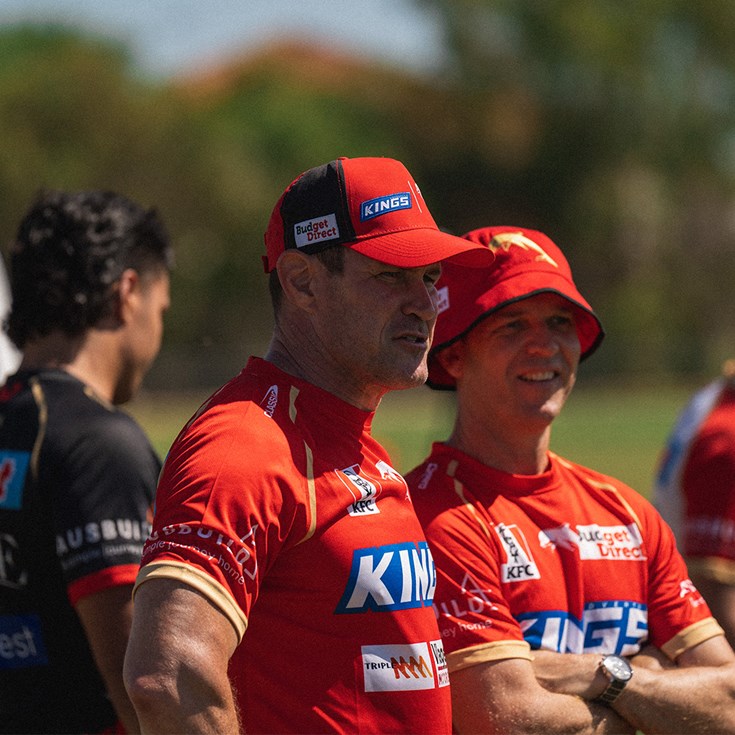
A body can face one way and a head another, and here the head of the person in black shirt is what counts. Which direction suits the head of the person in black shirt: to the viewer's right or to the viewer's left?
to the viewer's right

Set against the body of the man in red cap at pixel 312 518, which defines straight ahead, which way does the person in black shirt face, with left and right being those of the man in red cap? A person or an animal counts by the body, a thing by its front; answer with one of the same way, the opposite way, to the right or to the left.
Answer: to the left

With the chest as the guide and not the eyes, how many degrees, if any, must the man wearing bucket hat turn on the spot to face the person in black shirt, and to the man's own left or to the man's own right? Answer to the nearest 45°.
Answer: approximately 135° to the man's own right

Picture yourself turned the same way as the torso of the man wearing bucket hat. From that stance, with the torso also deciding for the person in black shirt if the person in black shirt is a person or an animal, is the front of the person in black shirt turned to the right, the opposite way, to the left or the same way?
to the left

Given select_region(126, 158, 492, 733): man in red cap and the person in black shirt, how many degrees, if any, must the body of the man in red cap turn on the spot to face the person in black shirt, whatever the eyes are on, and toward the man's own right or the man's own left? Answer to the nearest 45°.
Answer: approximately 180°

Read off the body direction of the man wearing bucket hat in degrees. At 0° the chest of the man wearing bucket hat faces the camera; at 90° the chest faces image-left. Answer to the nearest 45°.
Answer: approximately 315°

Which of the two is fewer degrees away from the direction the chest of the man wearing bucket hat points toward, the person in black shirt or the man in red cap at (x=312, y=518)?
the man in red cap
